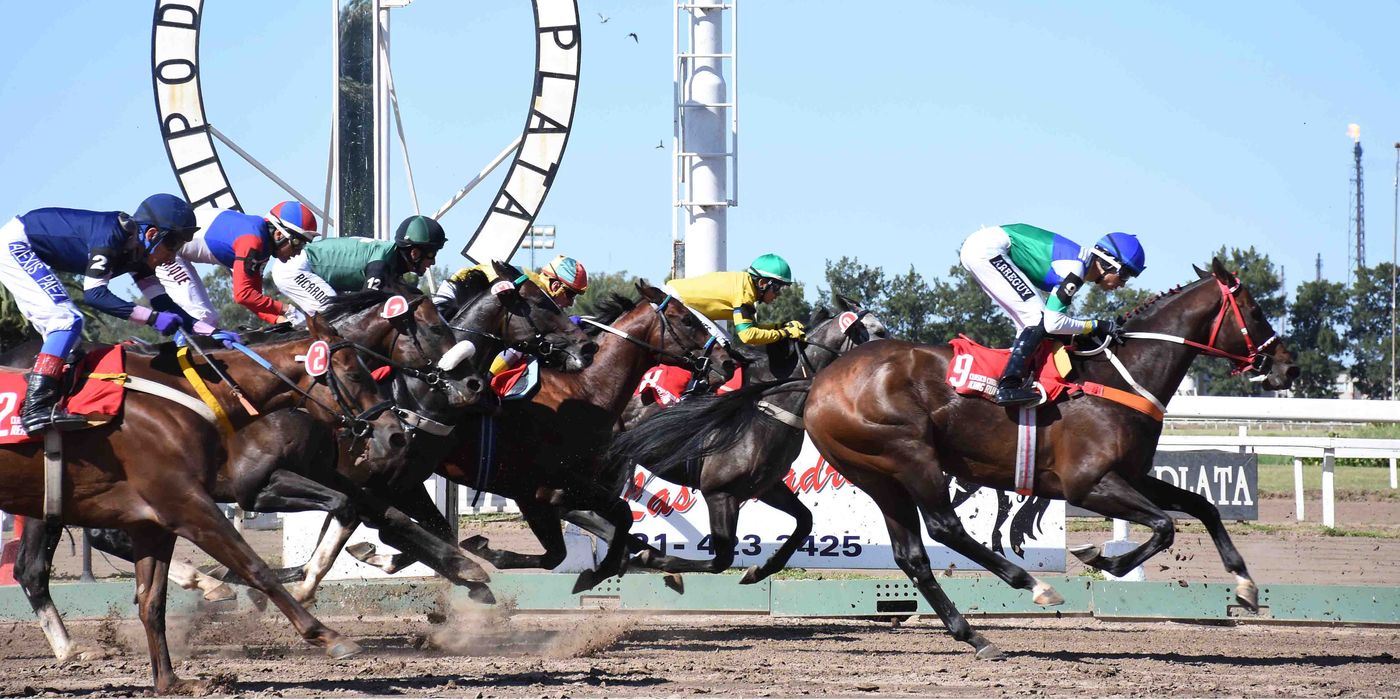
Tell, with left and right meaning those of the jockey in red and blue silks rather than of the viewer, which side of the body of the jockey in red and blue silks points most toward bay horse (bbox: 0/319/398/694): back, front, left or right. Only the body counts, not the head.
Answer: right

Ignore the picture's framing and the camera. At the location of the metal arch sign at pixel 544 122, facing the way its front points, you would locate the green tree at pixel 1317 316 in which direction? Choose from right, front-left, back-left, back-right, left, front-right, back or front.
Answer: back-left

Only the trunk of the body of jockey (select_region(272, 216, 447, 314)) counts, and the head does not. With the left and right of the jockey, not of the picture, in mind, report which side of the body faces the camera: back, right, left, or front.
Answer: right

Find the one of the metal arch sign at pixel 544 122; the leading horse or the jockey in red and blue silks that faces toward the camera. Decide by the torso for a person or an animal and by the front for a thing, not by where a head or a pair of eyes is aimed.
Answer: the metal arch sign

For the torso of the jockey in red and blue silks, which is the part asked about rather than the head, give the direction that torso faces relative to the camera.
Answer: to the viewer's right

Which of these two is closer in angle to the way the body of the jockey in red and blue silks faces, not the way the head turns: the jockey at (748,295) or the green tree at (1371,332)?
the jockey

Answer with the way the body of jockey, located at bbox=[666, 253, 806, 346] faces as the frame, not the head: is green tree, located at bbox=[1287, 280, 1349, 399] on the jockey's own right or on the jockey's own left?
on the jockey's own left

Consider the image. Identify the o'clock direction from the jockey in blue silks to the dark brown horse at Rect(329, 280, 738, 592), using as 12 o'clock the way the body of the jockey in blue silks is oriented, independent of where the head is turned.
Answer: The dark brown horse is roughly at 11 o'clock from the jockey in blue silks.

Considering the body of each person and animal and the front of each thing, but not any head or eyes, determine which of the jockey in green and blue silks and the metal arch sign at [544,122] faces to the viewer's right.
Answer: the jockey in green and blue silks

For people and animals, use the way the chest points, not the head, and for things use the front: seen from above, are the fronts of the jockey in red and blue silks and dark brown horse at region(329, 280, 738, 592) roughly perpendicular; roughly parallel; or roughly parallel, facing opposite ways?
roughly parallel

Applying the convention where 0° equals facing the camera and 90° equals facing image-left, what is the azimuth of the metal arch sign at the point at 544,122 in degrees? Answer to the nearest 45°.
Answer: approximately 0°

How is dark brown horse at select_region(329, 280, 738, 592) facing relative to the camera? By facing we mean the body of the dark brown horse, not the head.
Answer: to the viewer's right

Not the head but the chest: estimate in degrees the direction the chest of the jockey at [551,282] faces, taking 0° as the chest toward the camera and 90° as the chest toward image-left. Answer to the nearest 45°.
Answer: approximately 270°

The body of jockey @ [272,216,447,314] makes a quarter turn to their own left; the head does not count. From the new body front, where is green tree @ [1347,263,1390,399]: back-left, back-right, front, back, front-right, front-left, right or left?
front-right

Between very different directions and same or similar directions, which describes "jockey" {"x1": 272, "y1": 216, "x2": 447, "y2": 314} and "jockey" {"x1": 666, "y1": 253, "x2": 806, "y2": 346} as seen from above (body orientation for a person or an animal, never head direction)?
same or similar directions

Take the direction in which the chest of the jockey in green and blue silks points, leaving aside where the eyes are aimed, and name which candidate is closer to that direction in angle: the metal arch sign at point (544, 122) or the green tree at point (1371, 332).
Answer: the green tree
